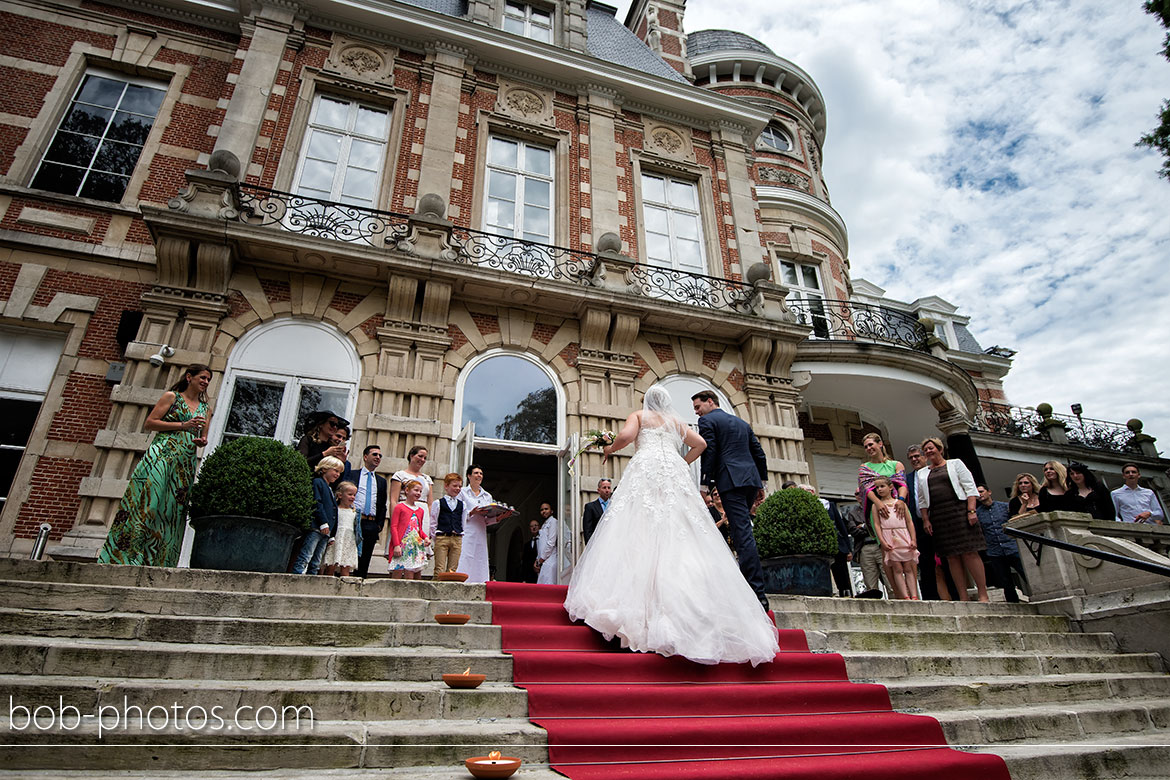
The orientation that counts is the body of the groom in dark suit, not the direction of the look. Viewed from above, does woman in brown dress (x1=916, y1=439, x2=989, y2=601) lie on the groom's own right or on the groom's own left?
on the groom's own right

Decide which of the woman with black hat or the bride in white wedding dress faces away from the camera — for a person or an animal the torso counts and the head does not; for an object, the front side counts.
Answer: the bride in white wedding dress

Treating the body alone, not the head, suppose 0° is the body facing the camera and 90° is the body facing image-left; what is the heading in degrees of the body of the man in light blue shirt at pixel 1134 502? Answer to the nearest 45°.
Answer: approximately 0°

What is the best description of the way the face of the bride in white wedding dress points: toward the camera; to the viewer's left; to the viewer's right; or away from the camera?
away from the camera

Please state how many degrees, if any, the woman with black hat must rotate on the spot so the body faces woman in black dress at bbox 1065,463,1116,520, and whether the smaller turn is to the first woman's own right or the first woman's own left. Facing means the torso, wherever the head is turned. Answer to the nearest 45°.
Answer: approximately 45° to the first woman's own left

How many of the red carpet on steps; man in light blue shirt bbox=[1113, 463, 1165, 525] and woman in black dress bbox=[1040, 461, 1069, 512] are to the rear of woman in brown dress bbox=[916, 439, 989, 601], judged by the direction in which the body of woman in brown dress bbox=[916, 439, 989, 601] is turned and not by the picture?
2

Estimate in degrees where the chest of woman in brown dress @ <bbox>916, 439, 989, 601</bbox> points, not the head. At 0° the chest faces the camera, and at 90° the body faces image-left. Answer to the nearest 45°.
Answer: approximately 45°

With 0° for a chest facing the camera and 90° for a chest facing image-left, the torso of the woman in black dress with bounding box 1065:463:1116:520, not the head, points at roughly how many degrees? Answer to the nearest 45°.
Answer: approximately 45°

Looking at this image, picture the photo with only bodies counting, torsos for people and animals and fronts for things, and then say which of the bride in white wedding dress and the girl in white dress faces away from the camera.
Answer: the bride in white wedding dress

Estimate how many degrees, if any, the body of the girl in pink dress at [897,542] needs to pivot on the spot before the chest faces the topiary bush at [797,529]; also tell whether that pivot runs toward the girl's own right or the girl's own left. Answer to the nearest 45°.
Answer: approximately 45° to the girl's own right

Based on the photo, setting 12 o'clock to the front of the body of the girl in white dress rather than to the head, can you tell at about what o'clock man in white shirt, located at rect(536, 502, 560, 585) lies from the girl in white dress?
The man in white shirt is roughly at 9 o'clock from the girl in white dress.

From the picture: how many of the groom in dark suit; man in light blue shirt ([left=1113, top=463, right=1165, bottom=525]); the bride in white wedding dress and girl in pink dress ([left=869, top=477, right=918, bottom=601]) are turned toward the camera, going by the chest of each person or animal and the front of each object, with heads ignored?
2
